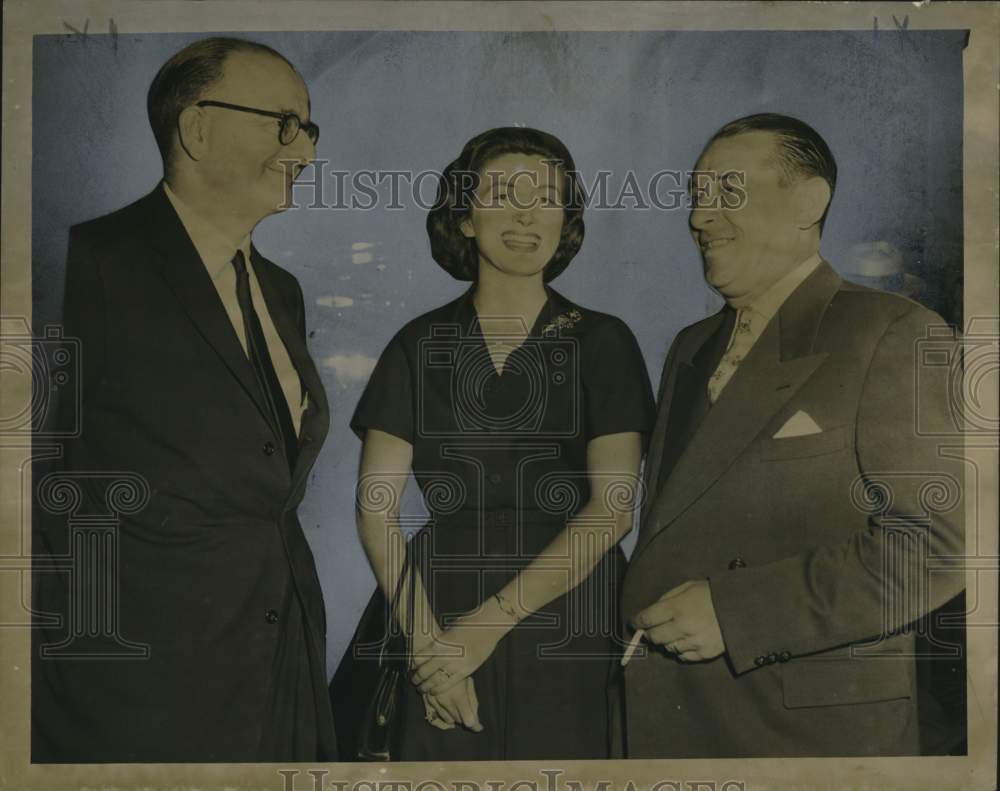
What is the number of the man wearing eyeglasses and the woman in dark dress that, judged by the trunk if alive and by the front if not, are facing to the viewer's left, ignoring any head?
0

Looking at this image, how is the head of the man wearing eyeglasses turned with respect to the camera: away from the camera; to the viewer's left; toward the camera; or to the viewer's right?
to the viewer's right

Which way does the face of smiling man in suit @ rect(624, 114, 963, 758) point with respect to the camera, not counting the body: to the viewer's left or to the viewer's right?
to the viewer's left

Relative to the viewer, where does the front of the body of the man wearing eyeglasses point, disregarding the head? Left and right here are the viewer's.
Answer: facing the viewer and to the right of the viewer

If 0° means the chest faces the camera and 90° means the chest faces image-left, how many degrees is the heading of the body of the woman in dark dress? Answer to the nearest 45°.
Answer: approximately 0°

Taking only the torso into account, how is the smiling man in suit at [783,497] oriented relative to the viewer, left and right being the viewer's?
facing the viewer and to the left of the viewer

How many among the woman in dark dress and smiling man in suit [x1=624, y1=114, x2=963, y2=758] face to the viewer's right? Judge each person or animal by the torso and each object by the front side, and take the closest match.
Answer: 0
